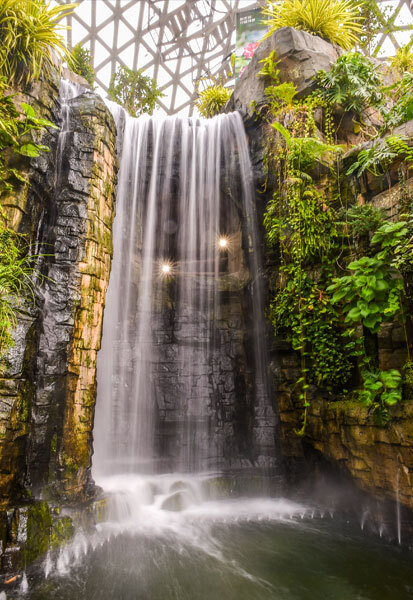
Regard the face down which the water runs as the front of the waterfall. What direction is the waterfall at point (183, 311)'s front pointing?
toward the camera
